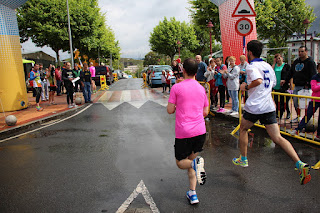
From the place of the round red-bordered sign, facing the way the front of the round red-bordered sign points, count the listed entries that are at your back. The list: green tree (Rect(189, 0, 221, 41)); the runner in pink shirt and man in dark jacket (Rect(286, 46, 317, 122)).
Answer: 1

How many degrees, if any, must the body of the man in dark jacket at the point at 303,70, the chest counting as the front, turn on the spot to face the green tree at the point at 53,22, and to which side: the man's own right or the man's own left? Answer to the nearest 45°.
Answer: approximately 90° to the man's own right

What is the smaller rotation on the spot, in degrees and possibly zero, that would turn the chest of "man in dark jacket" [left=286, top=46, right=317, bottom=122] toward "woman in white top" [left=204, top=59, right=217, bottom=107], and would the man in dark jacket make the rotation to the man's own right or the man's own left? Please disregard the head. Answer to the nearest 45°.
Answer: approximately 90° to the man's own right

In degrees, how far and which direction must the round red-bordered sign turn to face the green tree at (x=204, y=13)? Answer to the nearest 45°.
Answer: approximately 180°

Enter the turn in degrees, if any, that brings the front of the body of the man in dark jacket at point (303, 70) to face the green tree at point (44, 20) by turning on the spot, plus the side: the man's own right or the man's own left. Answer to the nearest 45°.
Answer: approximately 90° to the man's own right

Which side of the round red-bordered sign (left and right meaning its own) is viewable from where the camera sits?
front

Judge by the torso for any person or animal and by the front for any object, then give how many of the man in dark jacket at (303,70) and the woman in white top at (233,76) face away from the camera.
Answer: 0

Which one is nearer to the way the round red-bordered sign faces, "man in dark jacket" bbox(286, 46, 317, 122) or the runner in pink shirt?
the runner in pink shirt

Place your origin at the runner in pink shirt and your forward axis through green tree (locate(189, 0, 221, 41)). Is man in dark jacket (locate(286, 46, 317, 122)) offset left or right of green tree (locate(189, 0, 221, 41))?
right

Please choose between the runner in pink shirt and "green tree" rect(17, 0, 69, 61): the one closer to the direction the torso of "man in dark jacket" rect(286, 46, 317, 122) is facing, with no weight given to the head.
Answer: the runner in pink shirt

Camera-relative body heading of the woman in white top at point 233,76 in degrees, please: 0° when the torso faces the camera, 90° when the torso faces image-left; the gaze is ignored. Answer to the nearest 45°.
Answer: approximately 45°

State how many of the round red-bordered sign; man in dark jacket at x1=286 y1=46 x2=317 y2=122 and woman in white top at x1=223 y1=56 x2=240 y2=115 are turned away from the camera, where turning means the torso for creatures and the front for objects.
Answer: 0

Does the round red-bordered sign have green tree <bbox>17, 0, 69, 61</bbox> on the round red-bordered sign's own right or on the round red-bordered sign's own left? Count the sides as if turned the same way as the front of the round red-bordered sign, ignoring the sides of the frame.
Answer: on the round red-bordered sign's own right
